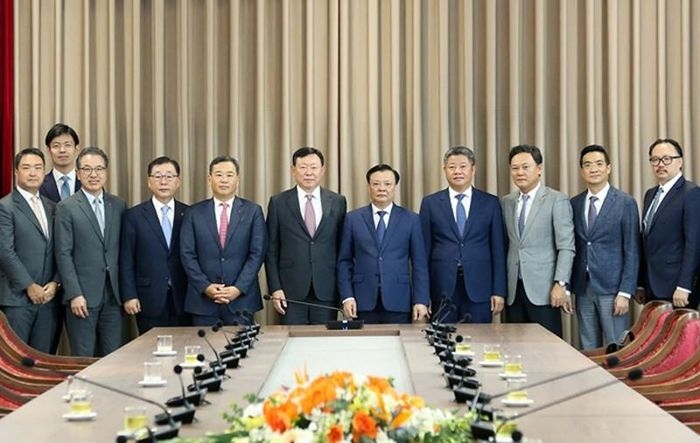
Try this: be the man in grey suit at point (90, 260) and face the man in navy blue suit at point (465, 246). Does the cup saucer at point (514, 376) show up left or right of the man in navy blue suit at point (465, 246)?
right

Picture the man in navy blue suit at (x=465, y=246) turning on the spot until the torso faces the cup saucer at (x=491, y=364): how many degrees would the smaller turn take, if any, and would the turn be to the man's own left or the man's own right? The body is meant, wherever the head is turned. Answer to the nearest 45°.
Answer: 0° — they already face it

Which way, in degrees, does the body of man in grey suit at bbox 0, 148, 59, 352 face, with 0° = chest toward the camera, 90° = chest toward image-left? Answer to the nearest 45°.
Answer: approximately 315°

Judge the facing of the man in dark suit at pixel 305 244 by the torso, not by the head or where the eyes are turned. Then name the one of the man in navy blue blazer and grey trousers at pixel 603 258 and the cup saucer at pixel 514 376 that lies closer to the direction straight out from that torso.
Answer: the cup saucer

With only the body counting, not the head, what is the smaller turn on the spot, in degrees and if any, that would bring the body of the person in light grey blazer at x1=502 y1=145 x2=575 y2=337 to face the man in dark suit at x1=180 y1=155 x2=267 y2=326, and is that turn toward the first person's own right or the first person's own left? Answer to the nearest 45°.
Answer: approximately 45° to the first person's own right

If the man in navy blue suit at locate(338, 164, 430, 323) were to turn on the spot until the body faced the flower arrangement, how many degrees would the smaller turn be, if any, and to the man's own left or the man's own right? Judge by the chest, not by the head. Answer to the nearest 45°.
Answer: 0° — they already face it

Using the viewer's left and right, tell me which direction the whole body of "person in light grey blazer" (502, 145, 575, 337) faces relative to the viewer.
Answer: facing the viewer and to the left of the viewer

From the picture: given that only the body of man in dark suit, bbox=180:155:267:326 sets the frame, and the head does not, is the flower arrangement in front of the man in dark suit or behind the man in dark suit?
in front

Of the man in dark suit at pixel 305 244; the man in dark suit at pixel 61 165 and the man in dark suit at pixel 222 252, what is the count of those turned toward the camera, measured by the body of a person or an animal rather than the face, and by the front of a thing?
3
